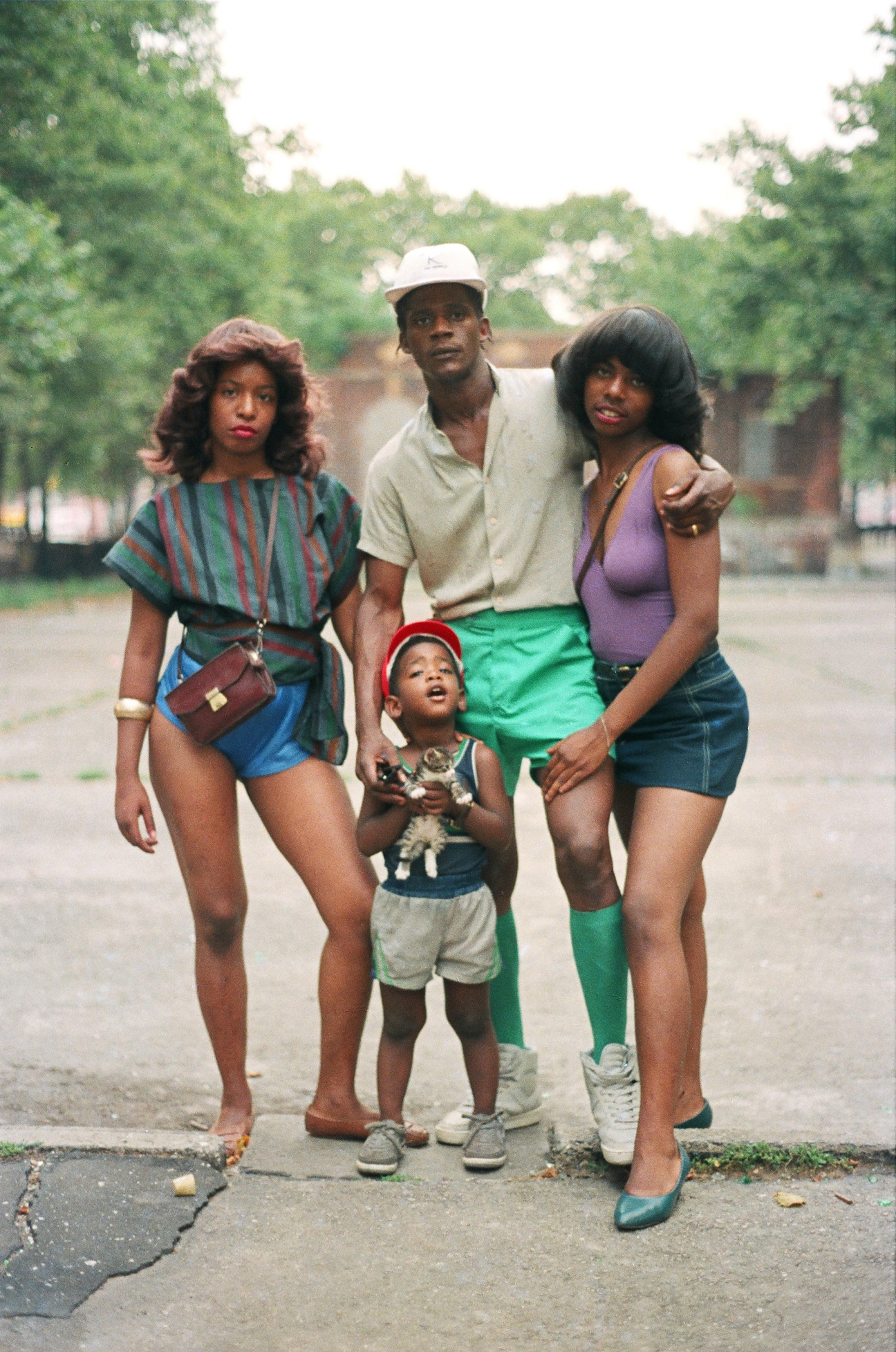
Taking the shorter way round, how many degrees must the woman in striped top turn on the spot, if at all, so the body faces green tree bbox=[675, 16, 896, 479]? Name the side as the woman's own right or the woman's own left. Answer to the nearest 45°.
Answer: approximately 135° to the woman's own left

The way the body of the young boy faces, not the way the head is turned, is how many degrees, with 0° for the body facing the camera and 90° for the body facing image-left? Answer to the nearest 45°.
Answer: approximately 0°

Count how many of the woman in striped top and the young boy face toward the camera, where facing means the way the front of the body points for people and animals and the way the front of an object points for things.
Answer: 2

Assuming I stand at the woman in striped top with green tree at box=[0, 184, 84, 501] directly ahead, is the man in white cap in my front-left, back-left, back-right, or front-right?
back-right

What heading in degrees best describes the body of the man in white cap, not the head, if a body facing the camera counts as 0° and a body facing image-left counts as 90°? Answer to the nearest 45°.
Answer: approximately 0°

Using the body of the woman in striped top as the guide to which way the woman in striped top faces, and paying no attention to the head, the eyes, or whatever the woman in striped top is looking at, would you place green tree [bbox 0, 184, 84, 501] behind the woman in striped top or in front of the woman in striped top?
behind

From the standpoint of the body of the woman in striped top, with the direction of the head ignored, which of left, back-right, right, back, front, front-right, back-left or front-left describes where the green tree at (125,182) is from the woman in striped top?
back

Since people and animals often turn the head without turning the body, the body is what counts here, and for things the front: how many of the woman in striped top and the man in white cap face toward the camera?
2

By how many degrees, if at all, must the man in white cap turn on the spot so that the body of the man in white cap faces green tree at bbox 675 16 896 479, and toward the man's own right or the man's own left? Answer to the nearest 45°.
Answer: approximately 180°

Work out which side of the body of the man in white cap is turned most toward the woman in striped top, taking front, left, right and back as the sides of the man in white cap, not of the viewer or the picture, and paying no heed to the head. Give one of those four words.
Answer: right
